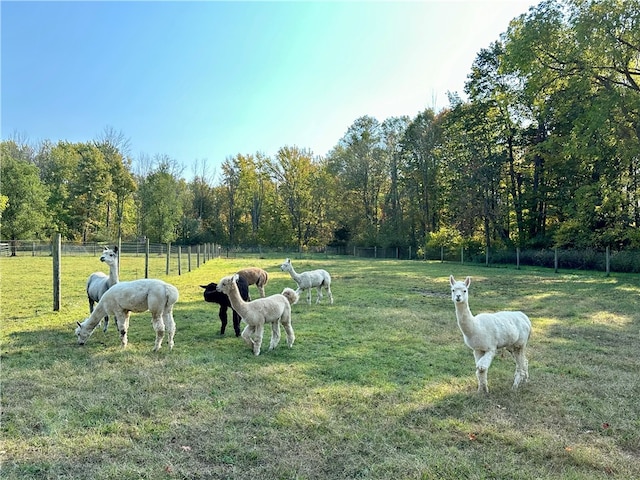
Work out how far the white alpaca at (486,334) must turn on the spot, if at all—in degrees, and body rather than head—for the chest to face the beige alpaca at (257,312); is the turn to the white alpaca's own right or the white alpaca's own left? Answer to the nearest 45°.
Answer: approximately 45° to the white alpaca's own right

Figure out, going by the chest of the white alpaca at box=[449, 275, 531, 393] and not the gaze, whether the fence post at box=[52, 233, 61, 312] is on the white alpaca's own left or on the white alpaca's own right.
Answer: on the white alpaca's own right

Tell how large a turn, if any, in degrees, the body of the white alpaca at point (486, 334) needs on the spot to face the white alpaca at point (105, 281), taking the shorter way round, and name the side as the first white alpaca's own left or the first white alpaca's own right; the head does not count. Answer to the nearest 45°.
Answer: approximately 45° to the first white alpaca's own right

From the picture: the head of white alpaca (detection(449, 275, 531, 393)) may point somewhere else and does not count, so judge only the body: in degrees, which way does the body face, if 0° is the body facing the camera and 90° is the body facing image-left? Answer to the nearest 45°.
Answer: approximately 45°

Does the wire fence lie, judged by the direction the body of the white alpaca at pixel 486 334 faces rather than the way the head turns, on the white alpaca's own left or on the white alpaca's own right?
on the white alpaca's own right
